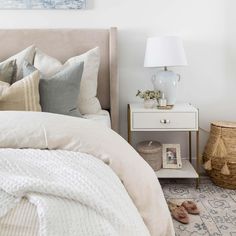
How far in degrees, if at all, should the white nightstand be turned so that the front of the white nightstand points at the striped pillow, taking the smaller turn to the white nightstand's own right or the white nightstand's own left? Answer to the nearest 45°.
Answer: approximately 45° to the white nightstand's own right

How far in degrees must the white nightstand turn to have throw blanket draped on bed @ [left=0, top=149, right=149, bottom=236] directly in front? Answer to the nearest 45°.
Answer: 0° — it already faces it

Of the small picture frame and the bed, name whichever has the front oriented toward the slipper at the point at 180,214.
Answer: the small picture frame

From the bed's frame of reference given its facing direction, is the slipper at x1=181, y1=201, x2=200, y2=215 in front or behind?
behind

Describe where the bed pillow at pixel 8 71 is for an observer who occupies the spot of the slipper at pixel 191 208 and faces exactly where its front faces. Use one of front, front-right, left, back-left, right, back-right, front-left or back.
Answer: back-right

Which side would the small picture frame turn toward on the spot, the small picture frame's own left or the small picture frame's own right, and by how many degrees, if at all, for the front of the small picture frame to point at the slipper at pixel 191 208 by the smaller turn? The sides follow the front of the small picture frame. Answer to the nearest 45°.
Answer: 0° — it already faces it

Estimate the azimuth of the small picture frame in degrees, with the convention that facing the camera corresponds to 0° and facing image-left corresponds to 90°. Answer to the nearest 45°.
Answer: approximately 0°
